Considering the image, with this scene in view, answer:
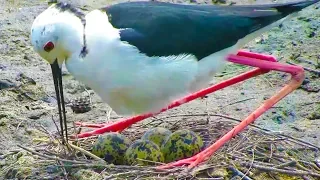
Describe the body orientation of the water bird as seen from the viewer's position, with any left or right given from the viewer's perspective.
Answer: facing to the left of the viewer
